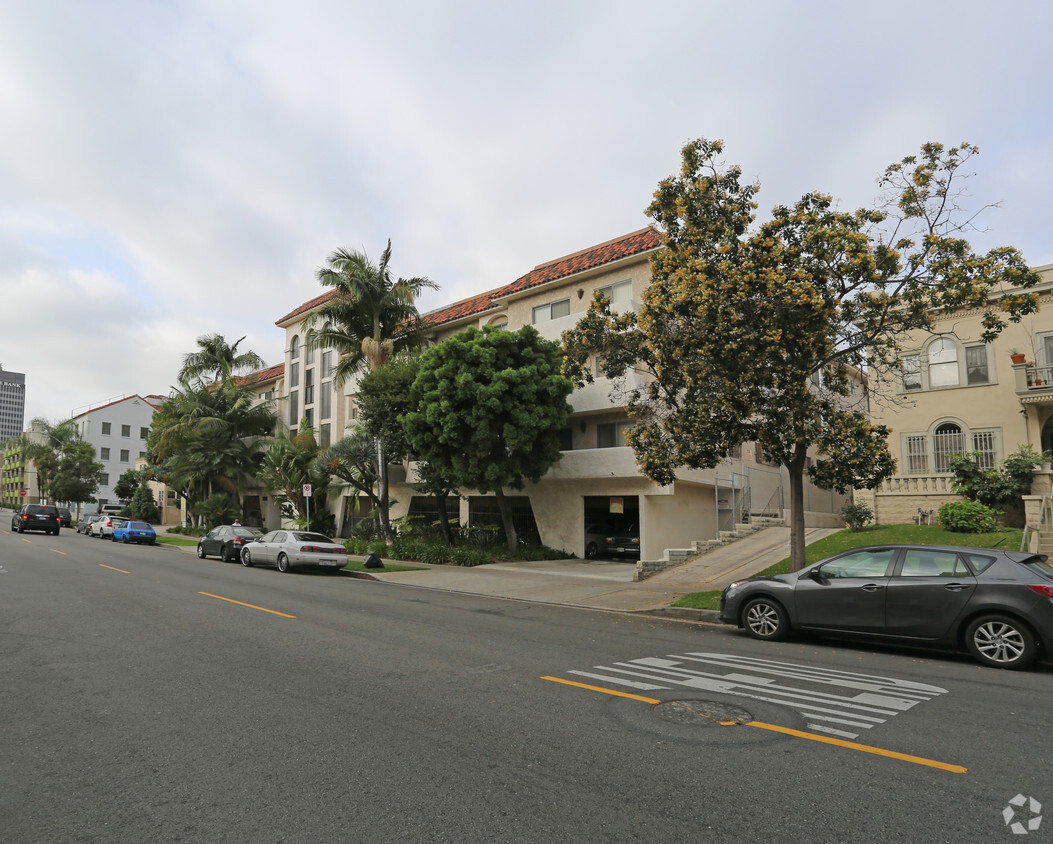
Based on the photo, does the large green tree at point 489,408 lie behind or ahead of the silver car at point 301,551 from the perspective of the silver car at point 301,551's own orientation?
behind

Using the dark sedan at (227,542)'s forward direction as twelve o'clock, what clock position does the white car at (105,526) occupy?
The white car is roughly at 1 o'clock from the dark sedan.

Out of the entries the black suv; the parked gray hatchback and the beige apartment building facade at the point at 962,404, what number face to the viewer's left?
1

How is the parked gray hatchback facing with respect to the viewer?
to the viewer's left

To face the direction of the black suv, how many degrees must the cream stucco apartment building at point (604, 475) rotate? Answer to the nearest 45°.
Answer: approximately 90° to its right

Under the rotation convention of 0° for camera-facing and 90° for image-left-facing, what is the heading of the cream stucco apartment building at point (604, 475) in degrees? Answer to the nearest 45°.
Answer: approximately 45°

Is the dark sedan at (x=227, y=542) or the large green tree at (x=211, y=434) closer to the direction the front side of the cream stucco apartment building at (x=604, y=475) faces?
the dark sedan

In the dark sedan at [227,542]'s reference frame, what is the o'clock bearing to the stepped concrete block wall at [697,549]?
The stepped concrete block wall is roughly at 6 o'clock from the dark sedan.

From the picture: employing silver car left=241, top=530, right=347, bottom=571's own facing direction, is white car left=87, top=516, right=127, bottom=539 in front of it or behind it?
in front

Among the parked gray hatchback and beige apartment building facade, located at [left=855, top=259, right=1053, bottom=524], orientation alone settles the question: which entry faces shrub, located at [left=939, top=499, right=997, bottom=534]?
the beige apartment building facade

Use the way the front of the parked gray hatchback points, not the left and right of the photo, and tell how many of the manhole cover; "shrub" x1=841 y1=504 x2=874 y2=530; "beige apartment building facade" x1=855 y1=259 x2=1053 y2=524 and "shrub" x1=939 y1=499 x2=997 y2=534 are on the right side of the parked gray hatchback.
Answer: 3

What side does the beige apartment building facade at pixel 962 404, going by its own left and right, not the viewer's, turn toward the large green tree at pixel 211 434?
right

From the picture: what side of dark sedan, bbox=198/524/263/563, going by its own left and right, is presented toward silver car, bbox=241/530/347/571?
back

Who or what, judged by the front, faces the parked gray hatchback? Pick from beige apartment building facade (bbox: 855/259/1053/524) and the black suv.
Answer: the beige apartment building facade
